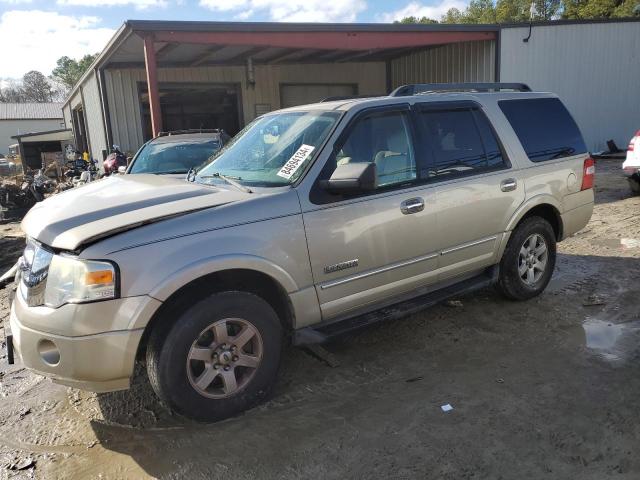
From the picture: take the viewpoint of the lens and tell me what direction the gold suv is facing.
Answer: facing the viewer and to the left of the viewer

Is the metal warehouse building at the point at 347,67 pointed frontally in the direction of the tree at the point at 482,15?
no

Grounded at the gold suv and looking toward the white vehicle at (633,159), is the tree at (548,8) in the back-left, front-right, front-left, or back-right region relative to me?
front-left

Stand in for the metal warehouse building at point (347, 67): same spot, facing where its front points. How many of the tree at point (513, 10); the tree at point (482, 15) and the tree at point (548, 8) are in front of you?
0

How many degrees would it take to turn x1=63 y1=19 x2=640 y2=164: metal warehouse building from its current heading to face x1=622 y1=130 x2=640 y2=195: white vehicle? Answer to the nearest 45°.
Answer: approximately 45° to its left

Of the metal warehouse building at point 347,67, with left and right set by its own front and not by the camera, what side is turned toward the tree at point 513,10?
back

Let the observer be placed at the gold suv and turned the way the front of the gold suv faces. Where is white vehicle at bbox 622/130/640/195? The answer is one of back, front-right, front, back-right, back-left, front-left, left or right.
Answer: back

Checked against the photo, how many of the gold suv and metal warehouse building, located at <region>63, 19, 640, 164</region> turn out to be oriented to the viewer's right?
0

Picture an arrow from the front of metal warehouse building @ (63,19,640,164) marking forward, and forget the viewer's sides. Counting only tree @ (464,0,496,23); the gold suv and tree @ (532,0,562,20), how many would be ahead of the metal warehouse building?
1

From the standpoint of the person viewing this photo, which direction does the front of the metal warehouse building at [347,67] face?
facing the viewer

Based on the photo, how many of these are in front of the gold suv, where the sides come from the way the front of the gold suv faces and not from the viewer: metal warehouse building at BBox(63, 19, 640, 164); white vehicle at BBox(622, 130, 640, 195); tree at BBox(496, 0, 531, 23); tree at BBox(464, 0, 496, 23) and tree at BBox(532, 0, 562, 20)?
0

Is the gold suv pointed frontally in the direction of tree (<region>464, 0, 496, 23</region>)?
no

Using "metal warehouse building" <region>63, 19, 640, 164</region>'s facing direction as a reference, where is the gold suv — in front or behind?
in front

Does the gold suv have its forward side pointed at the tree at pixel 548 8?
no

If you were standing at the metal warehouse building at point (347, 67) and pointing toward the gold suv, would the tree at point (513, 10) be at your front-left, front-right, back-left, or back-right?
back-left

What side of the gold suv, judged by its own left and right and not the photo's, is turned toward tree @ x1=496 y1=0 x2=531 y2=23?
back
